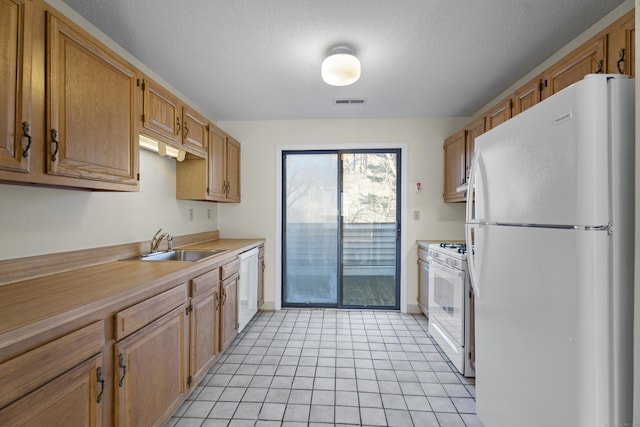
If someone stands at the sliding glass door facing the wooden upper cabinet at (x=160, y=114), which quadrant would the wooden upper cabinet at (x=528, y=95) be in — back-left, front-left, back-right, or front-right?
front-left

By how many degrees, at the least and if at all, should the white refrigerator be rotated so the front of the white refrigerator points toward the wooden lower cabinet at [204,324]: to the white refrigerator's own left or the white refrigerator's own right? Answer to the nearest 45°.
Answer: approximately 45° to the white refrigerator's own right

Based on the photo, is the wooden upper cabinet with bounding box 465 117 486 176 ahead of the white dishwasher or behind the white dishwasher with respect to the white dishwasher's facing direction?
ahead

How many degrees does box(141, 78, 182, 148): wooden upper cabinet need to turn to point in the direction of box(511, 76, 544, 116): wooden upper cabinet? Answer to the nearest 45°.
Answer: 0° — it already faces it

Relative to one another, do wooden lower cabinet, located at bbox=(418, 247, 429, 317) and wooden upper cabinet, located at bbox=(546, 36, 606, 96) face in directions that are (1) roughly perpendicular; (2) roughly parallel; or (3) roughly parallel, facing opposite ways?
roughly parallel

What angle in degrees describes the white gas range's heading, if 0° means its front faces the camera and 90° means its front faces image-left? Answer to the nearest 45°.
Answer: approximately 45°

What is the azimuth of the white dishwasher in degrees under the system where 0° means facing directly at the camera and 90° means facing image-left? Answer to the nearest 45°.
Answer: approximately 270°

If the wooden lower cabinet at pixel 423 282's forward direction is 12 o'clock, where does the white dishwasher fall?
The white dishwasher is roughly at 11 o'clock from the wooden lower cabinet.

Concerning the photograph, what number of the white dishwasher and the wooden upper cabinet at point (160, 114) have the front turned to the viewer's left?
0

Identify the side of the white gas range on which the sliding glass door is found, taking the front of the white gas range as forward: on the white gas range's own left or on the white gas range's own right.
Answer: on the white gas range's own right

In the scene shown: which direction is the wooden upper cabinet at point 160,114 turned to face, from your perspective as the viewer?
facing the viewer and to the right of the viewer

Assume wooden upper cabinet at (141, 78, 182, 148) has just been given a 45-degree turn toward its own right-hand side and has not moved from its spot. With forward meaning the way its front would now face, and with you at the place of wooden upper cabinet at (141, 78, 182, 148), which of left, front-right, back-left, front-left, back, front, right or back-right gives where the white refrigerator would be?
front-left

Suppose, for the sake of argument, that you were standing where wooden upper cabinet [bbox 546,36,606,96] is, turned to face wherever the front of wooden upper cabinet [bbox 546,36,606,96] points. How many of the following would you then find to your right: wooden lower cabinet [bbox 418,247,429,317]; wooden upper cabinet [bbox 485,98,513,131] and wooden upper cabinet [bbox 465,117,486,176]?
3

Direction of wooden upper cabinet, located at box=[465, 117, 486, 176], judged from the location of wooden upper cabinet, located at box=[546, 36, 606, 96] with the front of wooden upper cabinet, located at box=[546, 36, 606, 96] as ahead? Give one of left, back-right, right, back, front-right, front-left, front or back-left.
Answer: right

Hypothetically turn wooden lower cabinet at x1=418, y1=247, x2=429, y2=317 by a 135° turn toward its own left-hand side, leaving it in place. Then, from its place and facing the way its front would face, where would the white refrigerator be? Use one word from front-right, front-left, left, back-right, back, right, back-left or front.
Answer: front-right

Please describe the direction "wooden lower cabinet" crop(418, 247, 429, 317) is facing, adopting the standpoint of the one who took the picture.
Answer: facing to the left of the viewer
